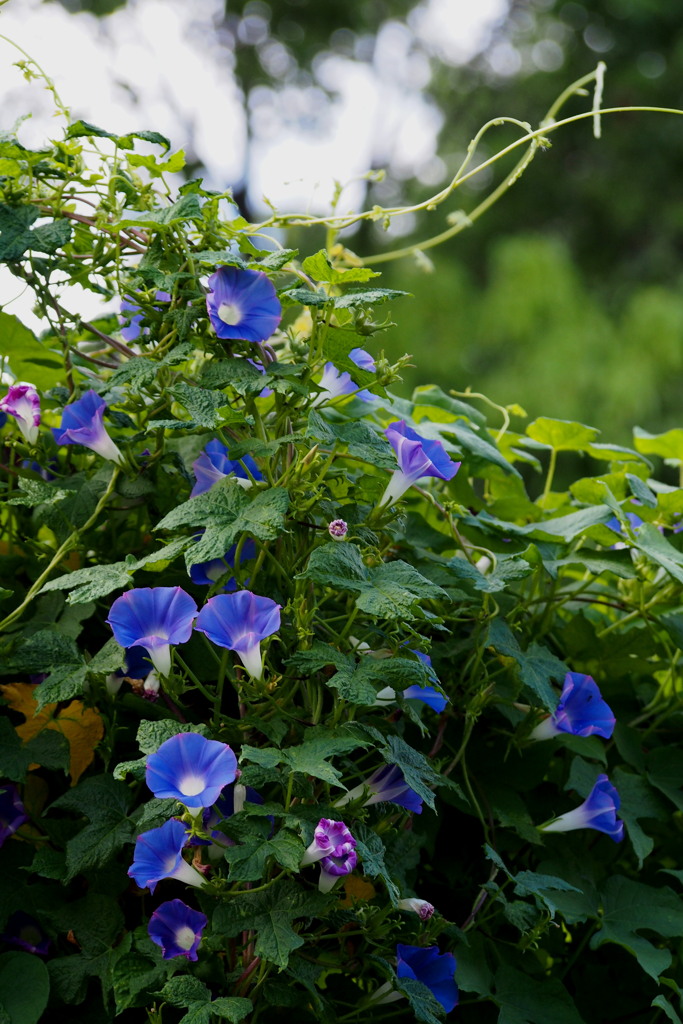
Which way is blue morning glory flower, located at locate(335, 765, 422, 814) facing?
to the viewer's right

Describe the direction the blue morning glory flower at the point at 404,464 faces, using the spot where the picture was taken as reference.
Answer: facing to the right of the viewer

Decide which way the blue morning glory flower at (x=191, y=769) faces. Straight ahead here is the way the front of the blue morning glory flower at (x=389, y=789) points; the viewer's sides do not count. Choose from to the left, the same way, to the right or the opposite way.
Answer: to the right

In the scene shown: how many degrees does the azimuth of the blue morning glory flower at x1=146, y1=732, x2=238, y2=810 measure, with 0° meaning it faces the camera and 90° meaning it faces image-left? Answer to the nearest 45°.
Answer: approximately 0°

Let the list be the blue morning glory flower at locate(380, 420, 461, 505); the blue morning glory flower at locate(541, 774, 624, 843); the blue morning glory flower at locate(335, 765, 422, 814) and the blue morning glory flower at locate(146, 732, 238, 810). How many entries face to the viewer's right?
3

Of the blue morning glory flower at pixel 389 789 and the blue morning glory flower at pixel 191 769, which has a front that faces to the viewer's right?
the blue morning glory flower at pixel 389 789

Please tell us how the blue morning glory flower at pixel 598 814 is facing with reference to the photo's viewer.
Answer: facing to the right of the viewer
